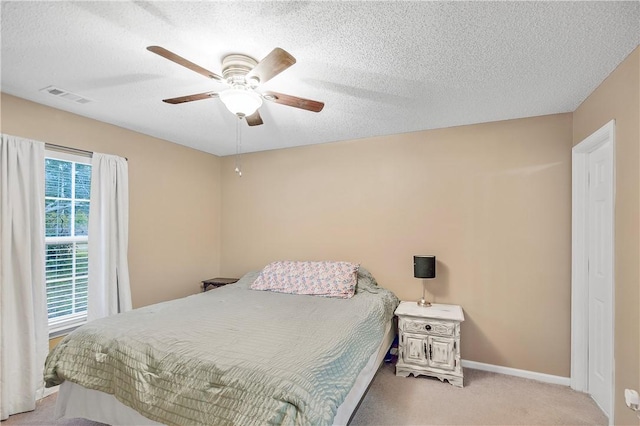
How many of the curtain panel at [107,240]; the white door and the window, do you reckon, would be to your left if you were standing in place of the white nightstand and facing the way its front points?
1

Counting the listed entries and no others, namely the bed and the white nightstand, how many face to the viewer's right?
0

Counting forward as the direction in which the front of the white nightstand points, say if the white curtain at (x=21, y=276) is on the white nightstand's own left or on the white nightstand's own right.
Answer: on the white nightstand's own right

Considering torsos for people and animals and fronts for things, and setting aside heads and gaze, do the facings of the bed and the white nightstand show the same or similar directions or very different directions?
same or similar directions

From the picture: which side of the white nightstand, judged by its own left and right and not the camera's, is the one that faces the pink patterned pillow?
right

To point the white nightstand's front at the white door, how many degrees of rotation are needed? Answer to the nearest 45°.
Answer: approximately 90° to its left

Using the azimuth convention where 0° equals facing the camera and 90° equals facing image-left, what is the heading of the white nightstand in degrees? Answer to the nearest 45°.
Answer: approximately 0°

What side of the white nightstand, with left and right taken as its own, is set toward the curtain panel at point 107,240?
right

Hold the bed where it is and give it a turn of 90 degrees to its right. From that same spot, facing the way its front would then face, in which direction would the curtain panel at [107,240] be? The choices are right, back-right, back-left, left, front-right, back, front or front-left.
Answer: front

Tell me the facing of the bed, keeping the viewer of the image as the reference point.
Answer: facing the viewer and to the left of the viewer

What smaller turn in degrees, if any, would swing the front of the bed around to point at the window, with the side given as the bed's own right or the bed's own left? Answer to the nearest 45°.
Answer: approximately 90° to the bed's own right

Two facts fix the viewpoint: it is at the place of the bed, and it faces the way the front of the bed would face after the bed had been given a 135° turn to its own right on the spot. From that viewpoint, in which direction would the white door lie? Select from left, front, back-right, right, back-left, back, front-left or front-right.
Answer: right
